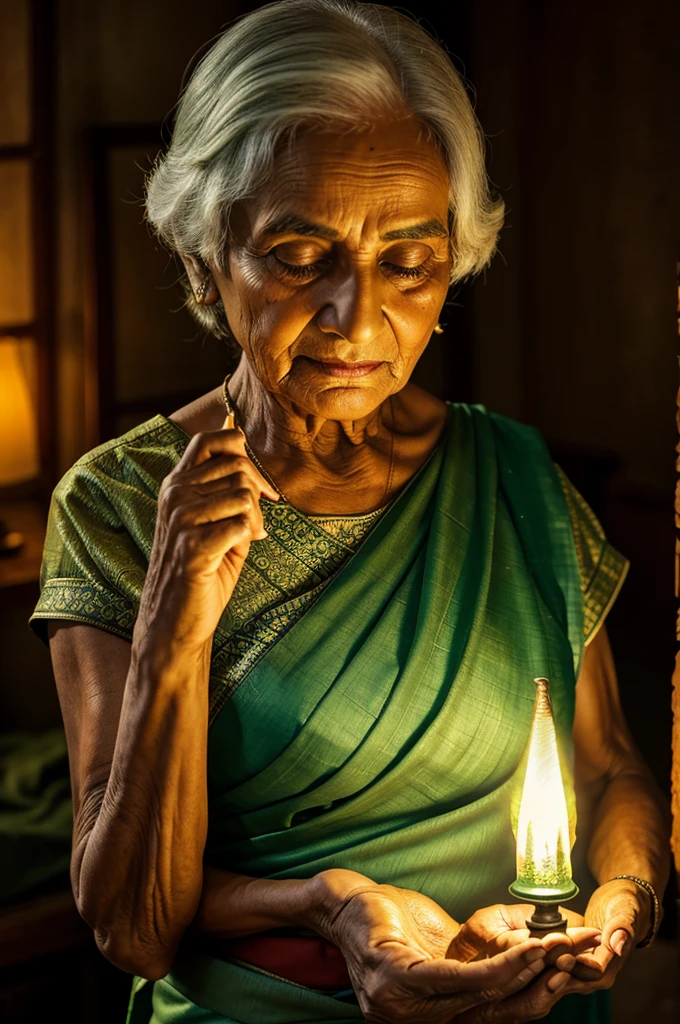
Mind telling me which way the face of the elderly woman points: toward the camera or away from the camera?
toward the camera

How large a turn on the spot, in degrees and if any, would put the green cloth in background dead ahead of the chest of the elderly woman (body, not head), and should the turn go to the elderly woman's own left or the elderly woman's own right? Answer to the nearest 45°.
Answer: approximately 135° to the elderly woman's own right

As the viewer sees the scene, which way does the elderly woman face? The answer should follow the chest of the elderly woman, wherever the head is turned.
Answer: toward the camera
